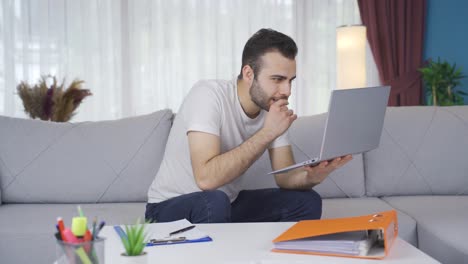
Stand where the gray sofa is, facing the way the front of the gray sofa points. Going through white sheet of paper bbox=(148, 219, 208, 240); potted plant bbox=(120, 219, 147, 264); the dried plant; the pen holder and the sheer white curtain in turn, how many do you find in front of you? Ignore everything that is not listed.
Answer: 3

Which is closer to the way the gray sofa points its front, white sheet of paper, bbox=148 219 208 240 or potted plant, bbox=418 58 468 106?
the white sheet of paper

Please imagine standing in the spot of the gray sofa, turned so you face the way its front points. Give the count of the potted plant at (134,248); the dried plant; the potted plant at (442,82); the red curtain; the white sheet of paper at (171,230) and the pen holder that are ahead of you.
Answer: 3

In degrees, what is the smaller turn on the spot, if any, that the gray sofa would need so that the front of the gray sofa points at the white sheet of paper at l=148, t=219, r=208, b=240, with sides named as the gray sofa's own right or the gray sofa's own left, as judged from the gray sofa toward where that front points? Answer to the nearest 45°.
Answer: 0° — it already faces it

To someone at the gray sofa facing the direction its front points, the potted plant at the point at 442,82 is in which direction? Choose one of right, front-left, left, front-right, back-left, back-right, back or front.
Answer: back-left

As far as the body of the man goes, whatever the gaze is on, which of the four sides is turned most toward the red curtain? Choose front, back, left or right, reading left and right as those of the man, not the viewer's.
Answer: left

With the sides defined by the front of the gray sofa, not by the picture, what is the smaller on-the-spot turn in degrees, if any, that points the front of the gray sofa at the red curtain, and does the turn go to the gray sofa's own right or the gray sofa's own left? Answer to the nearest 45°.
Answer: approximately 135° to the gray sofa's own left

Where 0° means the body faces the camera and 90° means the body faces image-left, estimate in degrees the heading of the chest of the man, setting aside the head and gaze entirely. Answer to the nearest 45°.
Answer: approximately 315°

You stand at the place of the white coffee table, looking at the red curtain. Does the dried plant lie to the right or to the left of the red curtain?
left

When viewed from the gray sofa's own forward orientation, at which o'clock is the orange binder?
The orange binder is roughly at 11 o'clock from the gray sofa.

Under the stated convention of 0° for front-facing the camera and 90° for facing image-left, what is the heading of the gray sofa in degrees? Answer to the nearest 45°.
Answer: approximately 0°

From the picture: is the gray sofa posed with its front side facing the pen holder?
yes

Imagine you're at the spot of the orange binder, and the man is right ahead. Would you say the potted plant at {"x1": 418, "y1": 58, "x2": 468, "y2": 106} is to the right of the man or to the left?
right
